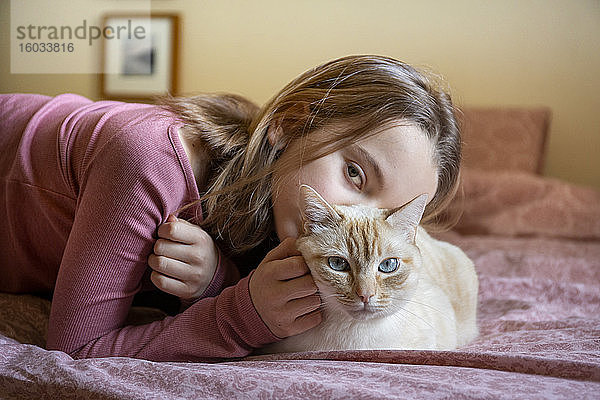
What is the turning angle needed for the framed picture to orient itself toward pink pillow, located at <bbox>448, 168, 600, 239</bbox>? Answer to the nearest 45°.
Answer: approximately 45° to its left

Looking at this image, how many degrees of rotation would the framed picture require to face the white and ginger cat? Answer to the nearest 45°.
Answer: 0° — it already faces it

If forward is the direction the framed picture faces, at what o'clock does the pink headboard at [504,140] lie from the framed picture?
The pink headboard is roughly at 10 o'clock from the framed picture.

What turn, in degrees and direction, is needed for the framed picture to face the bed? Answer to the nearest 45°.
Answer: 0° — it already faces it

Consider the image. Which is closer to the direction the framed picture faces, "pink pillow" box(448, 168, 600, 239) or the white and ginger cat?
the white and ginger cat

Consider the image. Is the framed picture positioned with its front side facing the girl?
yes

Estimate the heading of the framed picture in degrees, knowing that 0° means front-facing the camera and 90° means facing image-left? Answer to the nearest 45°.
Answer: approximately 0°
